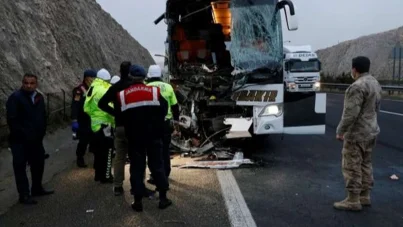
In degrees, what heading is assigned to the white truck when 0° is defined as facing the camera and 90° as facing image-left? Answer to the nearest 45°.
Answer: approximately 0°

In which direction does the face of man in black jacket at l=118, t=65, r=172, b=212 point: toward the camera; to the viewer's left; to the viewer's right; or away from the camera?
away from the camera

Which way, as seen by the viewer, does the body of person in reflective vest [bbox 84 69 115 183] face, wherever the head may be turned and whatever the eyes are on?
to the viewer's right

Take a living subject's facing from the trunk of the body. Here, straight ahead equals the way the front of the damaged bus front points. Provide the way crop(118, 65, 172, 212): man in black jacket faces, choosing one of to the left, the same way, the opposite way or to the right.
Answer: the opposite way

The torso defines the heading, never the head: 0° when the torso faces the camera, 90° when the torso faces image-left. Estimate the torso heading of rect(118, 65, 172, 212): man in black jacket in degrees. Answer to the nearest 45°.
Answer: approximately 180°

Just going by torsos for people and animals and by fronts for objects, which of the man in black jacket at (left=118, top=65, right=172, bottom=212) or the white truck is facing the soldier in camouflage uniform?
the white truck

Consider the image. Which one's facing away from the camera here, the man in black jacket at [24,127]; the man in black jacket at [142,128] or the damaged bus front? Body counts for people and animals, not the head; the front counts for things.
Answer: the man in black jacket at [142,128]

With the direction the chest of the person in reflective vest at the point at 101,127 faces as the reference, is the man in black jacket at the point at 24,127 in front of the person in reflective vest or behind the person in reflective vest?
behind

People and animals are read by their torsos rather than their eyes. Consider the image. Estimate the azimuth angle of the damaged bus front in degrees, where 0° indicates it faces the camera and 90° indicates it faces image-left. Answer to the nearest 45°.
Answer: approximately 0°
